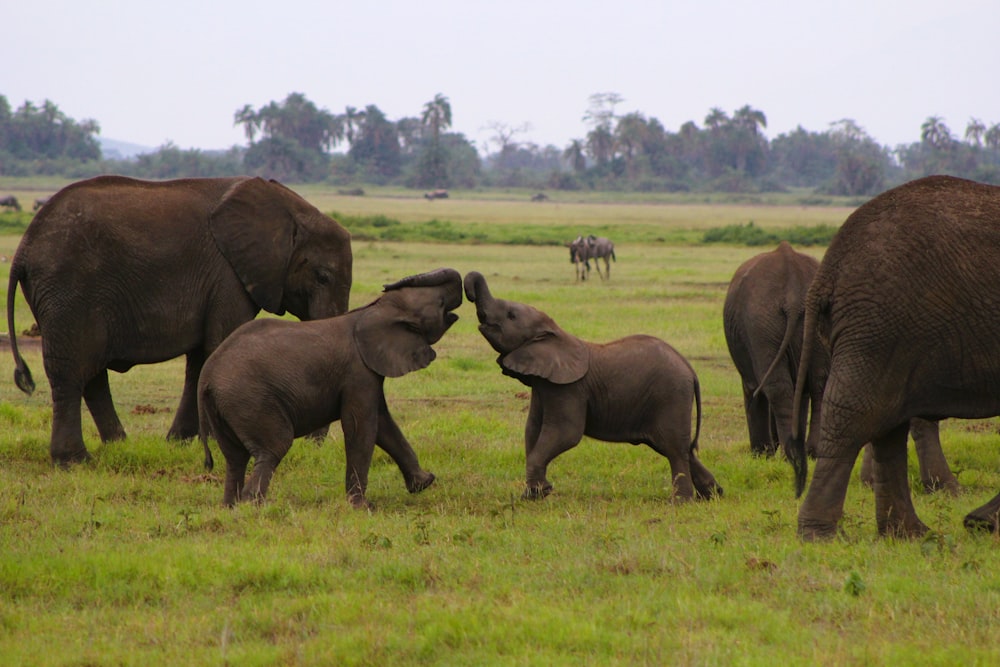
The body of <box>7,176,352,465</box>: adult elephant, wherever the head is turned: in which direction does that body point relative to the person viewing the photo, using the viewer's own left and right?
facing to the right of the viewer

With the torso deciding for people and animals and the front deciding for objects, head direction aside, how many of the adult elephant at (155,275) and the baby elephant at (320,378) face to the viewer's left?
0

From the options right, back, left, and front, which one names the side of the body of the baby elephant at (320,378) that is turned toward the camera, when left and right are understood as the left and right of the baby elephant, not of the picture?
right

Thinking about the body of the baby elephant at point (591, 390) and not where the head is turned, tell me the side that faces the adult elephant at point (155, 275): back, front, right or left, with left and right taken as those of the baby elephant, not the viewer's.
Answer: front

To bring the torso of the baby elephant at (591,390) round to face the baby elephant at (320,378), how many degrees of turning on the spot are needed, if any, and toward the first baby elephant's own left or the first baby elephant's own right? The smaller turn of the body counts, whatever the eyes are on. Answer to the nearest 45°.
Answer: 0° — it already faces it

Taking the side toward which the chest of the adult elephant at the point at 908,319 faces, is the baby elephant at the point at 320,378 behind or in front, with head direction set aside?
behind

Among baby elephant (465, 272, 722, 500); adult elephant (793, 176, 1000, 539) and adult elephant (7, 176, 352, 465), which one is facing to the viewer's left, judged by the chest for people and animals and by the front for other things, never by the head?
the baby elephant

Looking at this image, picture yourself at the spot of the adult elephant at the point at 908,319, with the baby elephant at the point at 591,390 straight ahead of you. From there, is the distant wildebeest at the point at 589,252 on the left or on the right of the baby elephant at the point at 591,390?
right

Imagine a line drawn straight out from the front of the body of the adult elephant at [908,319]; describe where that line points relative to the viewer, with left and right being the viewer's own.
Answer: facing to the right of the viewer

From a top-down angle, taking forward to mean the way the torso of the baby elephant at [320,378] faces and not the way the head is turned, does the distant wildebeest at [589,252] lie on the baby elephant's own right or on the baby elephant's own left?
on the baby elephant's own left

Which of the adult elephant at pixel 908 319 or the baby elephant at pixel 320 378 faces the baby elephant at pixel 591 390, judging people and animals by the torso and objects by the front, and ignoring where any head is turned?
the baby elephant at pixel 320 378

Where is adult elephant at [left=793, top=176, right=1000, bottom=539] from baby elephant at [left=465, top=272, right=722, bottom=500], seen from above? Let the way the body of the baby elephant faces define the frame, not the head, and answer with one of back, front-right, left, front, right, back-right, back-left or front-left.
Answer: back-left

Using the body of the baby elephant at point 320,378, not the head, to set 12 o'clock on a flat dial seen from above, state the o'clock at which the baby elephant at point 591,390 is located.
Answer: the baby elephant at point 591,390 is roughly at 12 o'clock from the baby elephant at point 320,378.

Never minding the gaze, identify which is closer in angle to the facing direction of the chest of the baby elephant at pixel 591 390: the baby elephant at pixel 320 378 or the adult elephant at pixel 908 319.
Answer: the baby elephant

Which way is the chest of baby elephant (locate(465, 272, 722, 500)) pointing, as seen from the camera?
to the viewer's left

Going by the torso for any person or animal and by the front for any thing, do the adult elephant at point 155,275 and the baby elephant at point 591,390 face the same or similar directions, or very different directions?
very different directions
